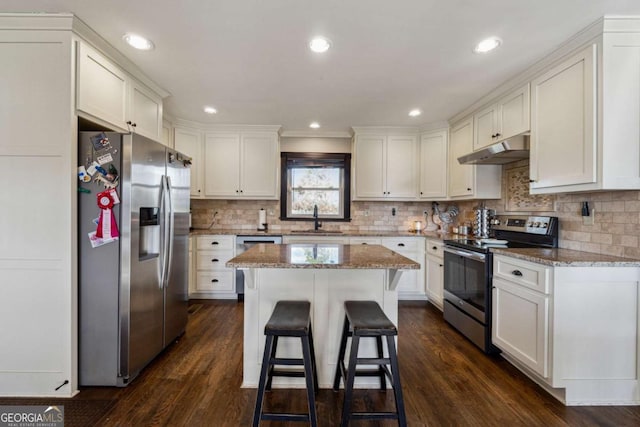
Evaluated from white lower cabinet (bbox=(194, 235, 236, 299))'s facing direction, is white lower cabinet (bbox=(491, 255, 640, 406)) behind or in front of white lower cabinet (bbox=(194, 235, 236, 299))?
in front

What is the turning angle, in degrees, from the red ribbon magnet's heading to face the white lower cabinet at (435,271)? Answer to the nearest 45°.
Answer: approximately 90° to its left

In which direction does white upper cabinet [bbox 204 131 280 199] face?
toward the camera

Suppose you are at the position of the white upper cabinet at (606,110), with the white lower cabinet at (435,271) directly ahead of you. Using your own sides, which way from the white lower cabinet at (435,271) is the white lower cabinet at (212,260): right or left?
left

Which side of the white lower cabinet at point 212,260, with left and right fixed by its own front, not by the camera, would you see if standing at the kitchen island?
front

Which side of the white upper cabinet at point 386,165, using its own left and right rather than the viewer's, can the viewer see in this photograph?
front

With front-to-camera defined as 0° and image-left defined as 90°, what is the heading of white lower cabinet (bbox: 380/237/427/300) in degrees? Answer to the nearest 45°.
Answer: approximately 0°

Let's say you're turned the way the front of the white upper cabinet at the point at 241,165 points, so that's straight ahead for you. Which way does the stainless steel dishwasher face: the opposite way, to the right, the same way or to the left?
the same way

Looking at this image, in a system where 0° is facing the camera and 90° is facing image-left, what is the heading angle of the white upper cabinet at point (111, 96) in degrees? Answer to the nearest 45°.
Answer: approximately 315°

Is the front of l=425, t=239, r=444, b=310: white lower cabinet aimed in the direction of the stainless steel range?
no

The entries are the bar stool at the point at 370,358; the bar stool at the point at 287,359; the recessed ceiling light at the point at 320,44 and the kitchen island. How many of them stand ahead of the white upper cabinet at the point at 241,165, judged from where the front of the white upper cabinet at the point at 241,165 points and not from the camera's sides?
4

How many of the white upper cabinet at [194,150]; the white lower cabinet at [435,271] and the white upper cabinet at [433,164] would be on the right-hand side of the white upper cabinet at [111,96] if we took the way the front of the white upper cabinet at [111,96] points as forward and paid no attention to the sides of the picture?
0

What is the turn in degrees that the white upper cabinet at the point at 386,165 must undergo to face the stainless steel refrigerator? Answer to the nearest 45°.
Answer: approximately 45° to its right

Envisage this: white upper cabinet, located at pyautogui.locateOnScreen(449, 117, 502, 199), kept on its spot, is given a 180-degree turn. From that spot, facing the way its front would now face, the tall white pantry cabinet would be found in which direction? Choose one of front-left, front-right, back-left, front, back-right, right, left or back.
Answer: back
